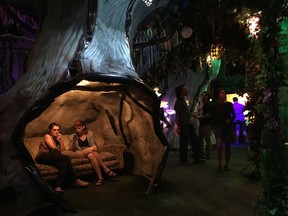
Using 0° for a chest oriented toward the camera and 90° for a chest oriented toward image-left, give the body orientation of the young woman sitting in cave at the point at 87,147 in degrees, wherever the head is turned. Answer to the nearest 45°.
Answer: approximately 315°

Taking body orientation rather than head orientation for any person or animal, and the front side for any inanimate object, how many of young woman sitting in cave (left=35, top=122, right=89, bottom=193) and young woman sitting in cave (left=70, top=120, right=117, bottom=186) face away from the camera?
0

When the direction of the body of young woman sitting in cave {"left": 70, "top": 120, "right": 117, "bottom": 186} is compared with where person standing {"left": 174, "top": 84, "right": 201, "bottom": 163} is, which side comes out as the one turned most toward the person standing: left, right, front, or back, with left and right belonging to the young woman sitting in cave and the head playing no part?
left

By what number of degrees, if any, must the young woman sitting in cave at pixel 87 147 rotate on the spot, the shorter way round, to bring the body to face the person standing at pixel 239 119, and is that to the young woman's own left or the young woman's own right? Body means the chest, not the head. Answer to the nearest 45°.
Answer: approximately 90° to the young woman's own left

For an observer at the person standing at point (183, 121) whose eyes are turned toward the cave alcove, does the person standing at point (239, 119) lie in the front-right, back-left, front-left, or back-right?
back-right

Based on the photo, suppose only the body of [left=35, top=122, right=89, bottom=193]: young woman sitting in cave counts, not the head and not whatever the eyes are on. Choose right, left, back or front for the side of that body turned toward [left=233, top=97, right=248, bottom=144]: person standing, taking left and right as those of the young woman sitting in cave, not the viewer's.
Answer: left

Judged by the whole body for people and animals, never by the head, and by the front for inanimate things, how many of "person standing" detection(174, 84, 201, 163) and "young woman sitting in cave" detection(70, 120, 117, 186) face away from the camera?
0

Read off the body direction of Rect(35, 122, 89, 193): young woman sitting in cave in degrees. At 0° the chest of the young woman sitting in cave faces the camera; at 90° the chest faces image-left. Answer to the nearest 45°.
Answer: approximately 315°
